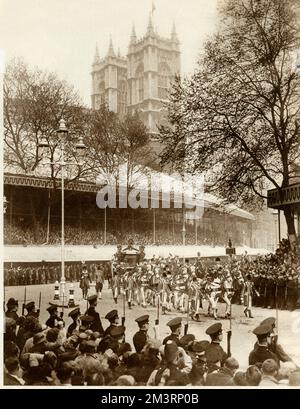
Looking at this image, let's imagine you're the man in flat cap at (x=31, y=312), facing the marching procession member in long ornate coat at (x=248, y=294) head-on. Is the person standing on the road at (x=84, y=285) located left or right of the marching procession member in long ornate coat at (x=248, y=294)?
left

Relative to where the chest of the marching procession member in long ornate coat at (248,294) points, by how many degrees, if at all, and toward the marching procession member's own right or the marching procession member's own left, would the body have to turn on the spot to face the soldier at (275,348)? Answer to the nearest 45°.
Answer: approximately 45° to the marching procession member's own right

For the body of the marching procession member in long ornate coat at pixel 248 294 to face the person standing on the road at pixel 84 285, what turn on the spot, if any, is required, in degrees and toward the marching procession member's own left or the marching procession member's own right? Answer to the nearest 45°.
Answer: approximately 135° to the marching procession member's own right

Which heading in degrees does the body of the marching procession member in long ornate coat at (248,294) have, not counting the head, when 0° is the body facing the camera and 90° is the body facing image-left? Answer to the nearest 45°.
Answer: approximately 315°
